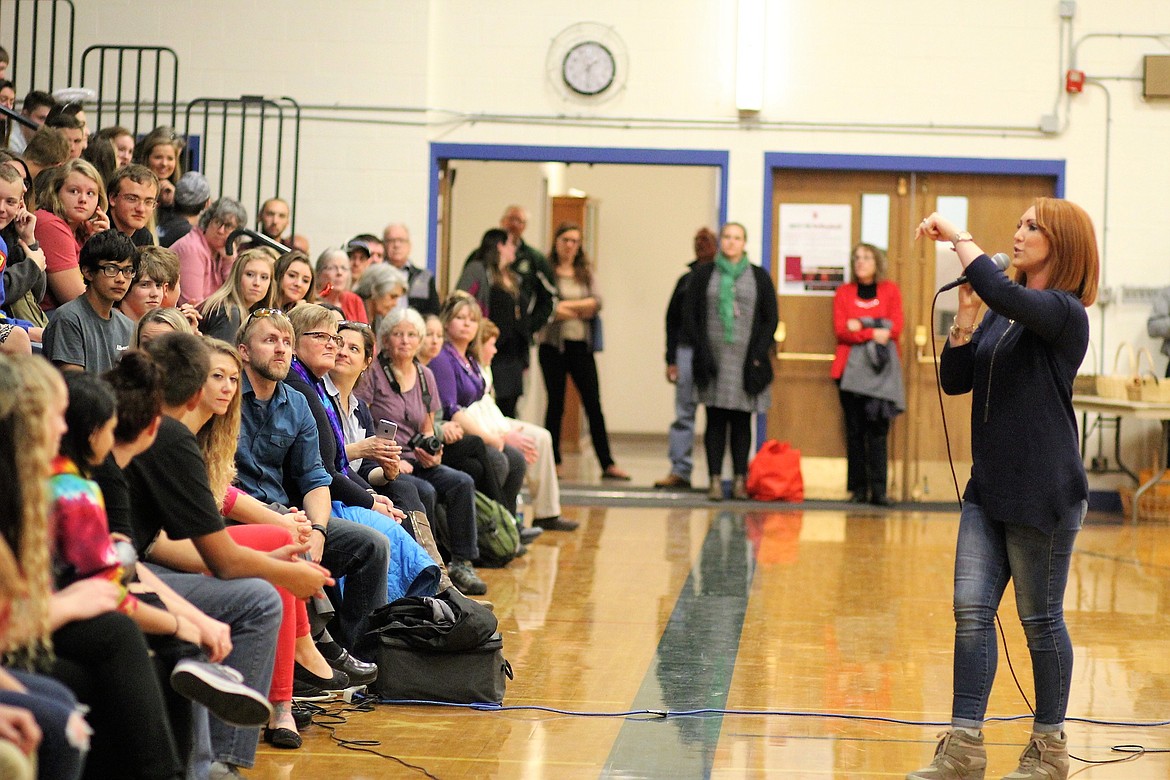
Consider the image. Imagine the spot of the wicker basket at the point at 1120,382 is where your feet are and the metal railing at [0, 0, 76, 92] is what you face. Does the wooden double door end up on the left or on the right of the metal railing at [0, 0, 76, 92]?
right

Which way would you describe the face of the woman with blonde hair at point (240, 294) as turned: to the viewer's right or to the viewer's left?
to the viewer's right

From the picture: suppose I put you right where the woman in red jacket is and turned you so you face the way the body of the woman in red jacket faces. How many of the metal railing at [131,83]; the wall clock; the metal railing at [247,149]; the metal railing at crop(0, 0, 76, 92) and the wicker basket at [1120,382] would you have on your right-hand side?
4

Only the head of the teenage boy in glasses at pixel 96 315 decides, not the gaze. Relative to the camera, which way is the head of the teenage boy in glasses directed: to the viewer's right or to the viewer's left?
to the viewer's right

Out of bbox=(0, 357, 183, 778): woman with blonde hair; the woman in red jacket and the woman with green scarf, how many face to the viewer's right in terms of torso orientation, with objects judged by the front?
1

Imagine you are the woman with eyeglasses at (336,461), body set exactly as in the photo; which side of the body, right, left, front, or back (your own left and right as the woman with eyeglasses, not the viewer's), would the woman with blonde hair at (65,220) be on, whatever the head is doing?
back

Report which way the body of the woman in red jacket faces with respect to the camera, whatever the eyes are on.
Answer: toward the camera

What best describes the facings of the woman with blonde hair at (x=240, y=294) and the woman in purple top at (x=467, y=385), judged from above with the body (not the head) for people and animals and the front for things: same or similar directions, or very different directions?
same or similar directions

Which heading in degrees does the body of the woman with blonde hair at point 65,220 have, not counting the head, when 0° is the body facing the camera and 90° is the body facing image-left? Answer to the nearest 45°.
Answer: approximately 315°

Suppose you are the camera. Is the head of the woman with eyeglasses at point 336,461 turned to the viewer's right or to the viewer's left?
to the viewer's right
